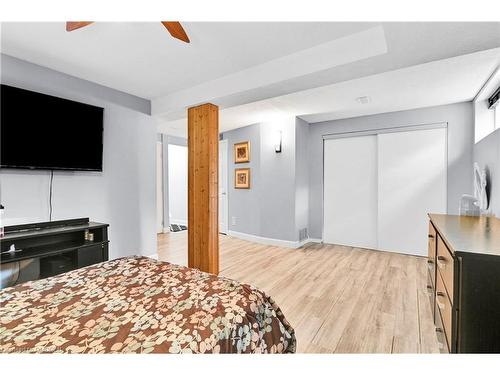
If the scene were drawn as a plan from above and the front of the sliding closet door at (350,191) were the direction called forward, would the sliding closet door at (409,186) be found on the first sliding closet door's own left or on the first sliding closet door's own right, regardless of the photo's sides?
on the first sliding closet door's own left

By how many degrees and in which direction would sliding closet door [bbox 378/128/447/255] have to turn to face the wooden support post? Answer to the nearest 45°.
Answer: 0° — it already faces it

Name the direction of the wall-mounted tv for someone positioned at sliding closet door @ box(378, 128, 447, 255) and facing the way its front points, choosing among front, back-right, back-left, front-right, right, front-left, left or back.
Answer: front

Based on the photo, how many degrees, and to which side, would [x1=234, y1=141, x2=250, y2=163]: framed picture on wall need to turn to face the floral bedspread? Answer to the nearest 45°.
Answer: approximately 45° to its left

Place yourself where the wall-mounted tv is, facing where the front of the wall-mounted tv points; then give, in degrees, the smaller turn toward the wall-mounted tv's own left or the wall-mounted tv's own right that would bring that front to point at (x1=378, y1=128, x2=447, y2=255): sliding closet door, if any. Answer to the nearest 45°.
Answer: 0° — it already faces it

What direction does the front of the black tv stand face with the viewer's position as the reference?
facing the viewer and to the right of the viewer

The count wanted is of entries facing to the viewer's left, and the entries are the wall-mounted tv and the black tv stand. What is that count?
0

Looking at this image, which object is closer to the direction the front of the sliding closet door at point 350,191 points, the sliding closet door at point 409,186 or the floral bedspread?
the floral bedspread

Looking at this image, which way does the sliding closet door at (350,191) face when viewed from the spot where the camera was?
facing the viewer and to the left of the viewer

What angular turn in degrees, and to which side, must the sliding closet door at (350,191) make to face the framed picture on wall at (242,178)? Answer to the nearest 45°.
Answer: approximately 45° to its right

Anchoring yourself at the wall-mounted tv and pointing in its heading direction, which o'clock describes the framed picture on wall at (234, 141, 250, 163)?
The framed picture on wall is roughly at 10 o'clock from the wall-mounted tv.

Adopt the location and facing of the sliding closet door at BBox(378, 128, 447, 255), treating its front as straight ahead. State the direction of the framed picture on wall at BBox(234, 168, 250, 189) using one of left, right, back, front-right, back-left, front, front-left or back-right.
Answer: front-right

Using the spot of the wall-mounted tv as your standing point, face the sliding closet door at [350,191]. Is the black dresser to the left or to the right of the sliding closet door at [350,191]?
right
